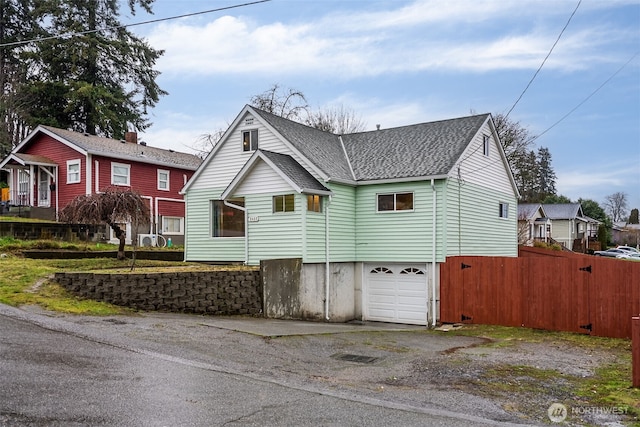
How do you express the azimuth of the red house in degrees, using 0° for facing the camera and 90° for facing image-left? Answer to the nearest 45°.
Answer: approximately 45°

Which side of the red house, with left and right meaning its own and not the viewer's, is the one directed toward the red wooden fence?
left

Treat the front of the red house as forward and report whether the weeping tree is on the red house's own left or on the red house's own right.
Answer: on the red house's own left

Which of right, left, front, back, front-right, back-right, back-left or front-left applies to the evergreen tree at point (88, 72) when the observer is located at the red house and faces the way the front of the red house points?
back-right

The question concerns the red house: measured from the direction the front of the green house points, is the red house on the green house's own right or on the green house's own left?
on the green house's own right

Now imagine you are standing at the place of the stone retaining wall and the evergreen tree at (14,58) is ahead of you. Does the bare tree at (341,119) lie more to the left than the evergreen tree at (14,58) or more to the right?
right

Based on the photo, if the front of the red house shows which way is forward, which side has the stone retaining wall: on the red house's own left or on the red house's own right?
on the red house's own left

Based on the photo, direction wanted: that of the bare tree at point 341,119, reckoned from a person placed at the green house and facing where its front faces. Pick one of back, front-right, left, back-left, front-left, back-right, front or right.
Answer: back-right

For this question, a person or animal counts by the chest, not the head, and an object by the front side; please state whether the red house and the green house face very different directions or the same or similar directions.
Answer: same or similar directions

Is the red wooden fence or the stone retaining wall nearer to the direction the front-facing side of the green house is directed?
the stone retaining wall

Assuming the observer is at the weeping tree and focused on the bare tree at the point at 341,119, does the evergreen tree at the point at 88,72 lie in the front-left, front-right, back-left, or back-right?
front-left

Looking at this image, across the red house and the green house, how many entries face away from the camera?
0

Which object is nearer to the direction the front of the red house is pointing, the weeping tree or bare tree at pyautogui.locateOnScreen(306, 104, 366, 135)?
the weeping tree

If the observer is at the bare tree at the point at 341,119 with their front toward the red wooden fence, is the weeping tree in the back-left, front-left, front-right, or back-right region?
front-right

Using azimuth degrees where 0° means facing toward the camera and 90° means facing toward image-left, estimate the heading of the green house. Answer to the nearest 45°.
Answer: approximately 45°
